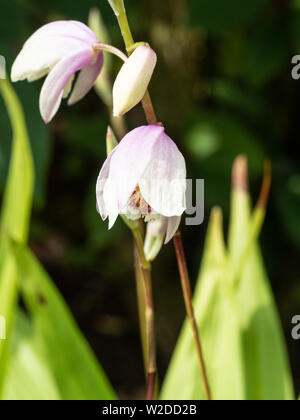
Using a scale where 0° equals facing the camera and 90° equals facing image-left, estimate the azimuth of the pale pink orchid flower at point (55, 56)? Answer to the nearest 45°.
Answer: approximately 90°
